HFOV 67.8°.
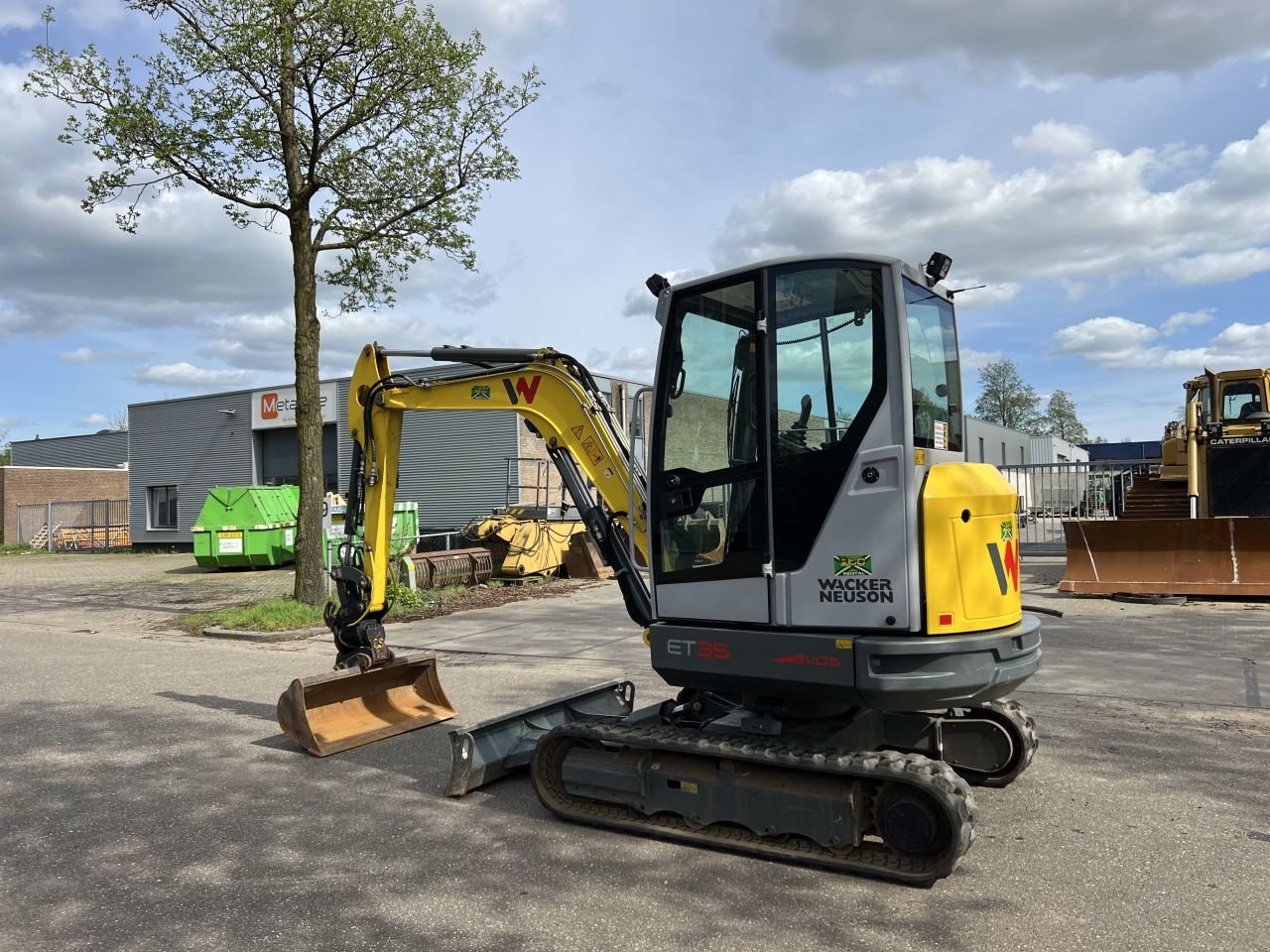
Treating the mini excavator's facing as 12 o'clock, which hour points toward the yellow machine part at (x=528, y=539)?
The yellow machine part is roughly at 1 o'clock from the mini excavator.

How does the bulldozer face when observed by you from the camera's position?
facing the viewer

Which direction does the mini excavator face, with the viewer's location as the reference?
facing away from the viewer and to the left of the viewer

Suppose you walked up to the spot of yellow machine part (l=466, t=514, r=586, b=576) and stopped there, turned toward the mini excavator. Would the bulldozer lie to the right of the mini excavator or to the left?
left

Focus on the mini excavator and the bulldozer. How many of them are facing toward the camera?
1

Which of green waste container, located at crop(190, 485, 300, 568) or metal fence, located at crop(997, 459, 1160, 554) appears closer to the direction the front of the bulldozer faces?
the green waste container

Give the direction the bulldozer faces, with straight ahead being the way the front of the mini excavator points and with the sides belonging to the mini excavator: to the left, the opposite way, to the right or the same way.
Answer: to the left

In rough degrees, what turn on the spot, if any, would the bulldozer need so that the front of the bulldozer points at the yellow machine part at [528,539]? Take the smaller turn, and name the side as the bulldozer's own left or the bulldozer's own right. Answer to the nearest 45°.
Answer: approximately 90° to the bulldozer's own right

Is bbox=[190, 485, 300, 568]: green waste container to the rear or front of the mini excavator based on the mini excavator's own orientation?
to the front
